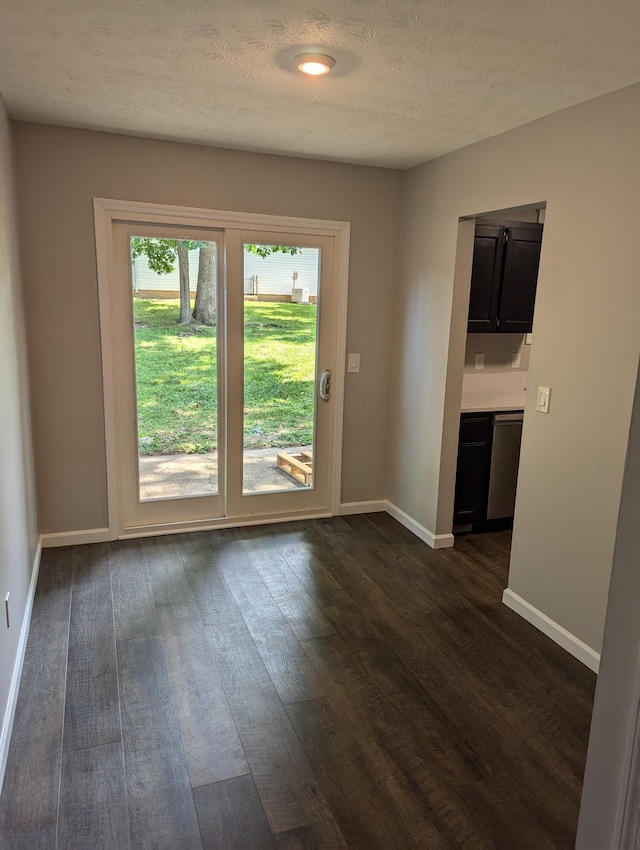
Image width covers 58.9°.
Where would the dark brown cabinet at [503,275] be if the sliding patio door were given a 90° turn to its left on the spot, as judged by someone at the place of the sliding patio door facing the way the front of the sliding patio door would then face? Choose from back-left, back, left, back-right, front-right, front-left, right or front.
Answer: front

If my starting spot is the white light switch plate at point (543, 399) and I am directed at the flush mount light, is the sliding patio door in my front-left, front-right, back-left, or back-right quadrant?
front-right

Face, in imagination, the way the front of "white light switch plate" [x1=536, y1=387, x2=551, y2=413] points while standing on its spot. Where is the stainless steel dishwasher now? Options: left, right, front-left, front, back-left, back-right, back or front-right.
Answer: back-right

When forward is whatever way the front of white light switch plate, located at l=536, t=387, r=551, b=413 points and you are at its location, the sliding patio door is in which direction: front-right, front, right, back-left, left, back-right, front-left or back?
front-right

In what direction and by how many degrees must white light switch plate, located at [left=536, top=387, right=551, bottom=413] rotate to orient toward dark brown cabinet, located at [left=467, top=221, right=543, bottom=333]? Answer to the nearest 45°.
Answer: approximately 135° to its right

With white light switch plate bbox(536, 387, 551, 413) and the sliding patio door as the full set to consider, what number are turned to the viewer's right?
0

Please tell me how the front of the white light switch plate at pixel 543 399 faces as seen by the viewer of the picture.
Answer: facing the viewer and to the left of the viewer

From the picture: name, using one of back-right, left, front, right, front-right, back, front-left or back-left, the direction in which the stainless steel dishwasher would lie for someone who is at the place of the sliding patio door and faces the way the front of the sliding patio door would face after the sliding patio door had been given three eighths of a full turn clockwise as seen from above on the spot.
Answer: back-right

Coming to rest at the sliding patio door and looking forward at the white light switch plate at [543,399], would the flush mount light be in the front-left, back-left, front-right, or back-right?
front-right

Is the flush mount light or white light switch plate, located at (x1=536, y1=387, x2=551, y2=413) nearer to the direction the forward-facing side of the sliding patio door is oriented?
the flush mount light

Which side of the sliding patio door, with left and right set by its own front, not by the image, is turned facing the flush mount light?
front

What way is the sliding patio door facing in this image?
toward the camera

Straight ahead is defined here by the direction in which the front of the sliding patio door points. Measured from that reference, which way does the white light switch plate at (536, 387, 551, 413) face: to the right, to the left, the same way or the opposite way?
to the right
